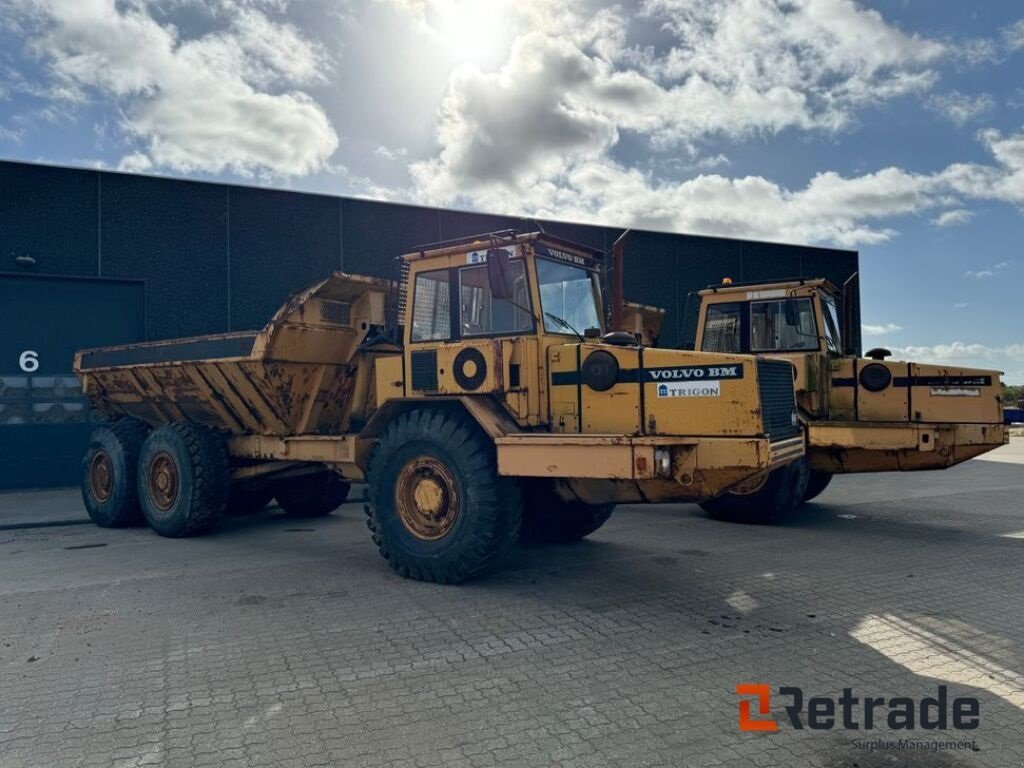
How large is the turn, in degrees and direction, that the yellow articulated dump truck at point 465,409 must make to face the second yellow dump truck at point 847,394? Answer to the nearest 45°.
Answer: approximately 90° to its left

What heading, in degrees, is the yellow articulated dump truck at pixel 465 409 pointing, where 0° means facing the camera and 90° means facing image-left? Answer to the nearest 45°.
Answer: approximately 315°

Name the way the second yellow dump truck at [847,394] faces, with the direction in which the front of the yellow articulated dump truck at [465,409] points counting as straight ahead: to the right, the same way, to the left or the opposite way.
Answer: the same way

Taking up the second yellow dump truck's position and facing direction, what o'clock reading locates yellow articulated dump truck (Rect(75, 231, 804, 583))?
The yellow articulated dump truck is roughly at 4 o'clock from the second yellow dump truck.

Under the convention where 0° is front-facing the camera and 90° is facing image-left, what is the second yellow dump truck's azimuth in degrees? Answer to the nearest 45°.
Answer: approximately 270°

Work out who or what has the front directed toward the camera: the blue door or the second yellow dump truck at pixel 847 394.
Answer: the blue door

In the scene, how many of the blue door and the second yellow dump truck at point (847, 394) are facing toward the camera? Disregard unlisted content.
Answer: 1

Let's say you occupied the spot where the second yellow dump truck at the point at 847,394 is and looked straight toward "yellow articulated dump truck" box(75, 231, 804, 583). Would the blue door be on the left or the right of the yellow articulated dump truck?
right

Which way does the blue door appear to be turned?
toward the camera

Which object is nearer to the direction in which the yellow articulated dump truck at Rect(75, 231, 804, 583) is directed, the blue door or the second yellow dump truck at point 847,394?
the second yellow dump truck

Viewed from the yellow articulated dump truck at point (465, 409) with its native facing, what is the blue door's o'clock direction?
The blue door is roughly at 6 o'clock from the yellow articulated dump truck.

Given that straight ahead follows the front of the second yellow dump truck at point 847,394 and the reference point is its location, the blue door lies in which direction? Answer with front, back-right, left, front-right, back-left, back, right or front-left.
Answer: back

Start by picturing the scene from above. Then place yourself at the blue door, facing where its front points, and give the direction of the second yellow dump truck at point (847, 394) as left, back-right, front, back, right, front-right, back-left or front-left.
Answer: front-left

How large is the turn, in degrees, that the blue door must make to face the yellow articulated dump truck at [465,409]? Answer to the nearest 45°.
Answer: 0° — it already faces it
